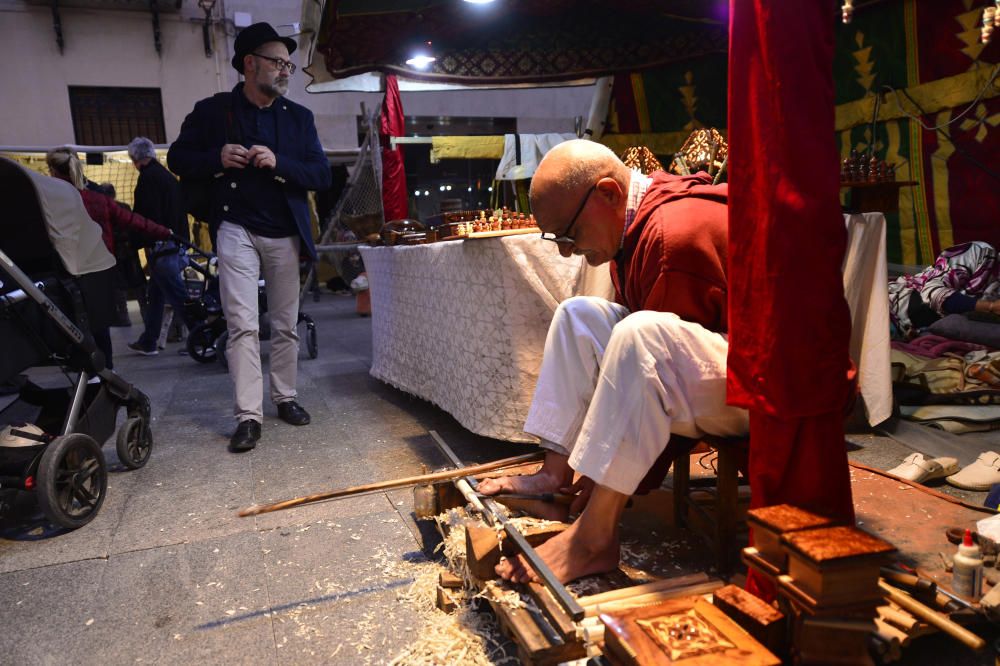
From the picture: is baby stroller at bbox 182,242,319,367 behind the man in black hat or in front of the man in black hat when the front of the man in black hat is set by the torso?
behind

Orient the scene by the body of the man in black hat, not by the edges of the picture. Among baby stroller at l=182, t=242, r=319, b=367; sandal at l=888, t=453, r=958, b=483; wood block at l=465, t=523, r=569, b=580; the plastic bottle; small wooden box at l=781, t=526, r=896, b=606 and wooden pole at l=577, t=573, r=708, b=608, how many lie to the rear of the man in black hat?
1

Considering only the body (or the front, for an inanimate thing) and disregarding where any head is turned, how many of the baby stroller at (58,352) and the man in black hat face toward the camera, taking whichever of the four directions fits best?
1

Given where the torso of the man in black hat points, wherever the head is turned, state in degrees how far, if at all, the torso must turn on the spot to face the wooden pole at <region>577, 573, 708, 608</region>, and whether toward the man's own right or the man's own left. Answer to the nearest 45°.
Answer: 0° — they already face it

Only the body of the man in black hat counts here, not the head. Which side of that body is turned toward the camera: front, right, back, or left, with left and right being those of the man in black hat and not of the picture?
front

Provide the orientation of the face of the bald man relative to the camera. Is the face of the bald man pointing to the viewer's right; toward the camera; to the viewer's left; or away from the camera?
to the viewer's left

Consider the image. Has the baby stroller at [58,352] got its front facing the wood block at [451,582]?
no

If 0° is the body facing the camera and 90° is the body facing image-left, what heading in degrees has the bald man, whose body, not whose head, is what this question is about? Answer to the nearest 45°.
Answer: approximately 45°

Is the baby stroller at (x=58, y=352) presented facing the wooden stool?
no

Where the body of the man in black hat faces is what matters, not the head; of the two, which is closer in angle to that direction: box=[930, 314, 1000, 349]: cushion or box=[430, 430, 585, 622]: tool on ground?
the tool on ground
